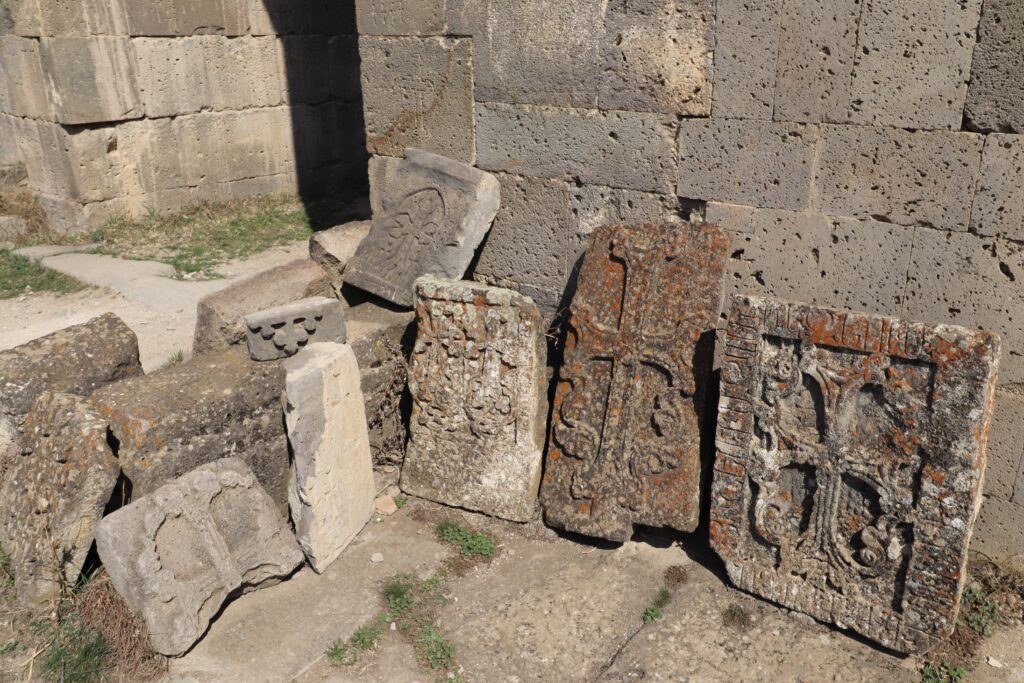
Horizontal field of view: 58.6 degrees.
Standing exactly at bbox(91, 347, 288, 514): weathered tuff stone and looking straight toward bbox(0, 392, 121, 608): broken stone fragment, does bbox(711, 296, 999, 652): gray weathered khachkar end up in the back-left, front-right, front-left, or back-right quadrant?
back-left

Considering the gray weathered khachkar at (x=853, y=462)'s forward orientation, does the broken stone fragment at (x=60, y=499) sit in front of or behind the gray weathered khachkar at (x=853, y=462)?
in front

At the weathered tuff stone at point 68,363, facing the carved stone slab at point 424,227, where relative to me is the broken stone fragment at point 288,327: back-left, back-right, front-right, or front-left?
front-right

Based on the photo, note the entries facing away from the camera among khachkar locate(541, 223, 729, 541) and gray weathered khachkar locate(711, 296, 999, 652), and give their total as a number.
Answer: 0

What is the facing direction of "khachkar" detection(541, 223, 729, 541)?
toward the camera

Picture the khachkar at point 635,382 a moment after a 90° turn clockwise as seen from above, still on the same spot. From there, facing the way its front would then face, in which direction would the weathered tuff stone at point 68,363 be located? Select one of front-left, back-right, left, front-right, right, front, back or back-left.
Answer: front

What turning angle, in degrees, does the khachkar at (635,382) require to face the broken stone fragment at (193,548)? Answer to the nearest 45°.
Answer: approximately 45° to its right

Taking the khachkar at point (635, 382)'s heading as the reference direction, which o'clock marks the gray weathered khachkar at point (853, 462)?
The gray weathered khachkar is roughly at 10 o'clock from the khachkar.

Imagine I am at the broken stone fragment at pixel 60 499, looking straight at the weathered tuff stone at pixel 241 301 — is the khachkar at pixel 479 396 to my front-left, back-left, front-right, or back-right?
front-right

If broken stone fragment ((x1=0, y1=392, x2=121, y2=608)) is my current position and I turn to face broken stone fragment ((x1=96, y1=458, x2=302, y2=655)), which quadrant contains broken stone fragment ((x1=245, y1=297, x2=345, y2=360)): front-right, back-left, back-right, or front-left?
front-left

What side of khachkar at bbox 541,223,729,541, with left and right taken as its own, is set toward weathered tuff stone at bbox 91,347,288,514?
right

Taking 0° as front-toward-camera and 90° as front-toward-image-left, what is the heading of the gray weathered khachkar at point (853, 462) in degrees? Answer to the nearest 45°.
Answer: approximately 45°

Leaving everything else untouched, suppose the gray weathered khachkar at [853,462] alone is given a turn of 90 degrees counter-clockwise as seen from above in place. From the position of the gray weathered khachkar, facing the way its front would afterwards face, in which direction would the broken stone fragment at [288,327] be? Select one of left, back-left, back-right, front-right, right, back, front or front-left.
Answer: back-right

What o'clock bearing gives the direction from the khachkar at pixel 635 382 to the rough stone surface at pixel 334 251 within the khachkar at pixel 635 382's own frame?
The rough stone surface is roughly at 4 o'clock from the khachkar.

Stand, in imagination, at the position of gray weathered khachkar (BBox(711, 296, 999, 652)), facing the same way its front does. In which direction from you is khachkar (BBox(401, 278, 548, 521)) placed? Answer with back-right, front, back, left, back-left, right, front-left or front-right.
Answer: front-right

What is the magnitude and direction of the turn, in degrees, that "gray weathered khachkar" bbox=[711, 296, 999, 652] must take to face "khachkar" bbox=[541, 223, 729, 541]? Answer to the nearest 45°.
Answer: approximately 45° to its right

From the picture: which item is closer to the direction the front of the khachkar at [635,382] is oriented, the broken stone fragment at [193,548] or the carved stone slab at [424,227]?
the broken stone fragment
